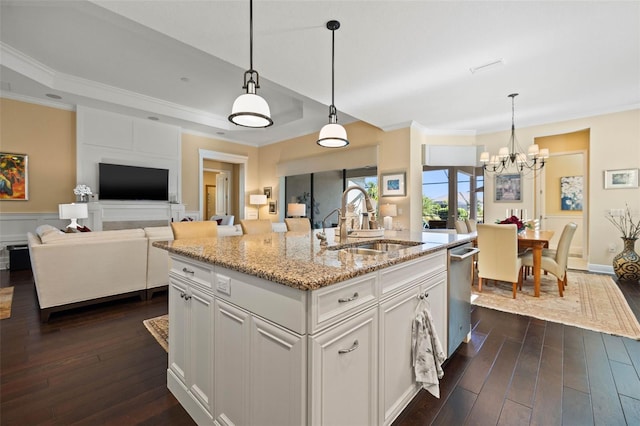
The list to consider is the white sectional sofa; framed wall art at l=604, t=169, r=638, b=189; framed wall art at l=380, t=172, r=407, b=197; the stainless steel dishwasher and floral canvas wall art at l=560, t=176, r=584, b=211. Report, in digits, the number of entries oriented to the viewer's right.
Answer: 1

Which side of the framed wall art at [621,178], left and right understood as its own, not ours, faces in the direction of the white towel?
front

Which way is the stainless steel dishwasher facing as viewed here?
to the viewer's right

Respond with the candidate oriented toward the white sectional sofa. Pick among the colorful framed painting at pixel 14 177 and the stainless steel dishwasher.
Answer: the colorful framed painting

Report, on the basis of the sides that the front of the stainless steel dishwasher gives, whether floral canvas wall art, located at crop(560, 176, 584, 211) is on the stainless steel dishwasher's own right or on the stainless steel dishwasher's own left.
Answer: on the stainless steel dishwasher's own left

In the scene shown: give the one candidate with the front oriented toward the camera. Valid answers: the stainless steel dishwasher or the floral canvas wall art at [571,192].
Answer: the floral canvas wall art

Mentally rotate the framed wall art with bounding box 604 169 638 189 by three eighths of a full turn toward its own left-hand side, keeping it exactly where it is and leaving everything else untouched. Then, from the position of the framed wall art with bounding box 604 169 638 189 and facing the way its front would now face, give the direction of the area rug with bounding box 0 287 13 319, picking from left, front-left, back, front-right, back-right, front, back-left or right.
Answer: back

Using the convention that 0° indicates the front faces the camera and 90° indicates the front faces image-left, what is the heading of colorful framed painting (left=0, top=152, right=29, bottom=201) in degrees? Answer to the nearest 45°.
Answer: approximately 0°

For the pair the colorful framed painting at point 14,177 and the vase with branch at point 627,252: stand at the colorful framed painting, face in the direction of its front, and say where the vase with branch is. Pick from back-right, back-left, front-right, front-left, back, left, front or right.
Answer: front-left

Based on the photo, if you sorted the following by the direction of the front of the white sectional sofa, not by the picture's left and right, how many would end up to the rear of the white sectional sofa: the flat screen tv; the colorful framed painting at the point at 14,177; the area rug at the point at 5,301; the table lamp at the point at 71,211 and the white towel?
1

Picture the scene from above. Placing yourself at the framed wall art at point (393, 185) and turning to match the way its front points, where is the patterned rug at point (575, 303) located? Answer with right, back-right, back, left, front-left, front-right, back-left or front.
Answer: front-left

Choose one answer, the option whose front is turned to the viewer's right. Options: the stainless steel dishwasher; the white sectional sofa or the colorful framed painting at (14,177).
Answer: the stainless steel dishwasher

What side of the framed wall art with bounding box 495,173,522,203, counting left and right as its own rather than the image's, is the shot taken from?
front

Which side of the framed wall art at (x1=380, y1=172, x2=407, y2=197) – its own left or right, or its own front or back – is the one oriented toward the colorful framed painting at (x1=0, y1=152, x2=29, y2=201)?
right

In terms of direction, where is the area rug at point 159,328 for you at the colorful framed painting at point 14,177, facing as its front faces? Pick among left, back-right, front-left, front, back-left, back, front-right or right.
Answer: front

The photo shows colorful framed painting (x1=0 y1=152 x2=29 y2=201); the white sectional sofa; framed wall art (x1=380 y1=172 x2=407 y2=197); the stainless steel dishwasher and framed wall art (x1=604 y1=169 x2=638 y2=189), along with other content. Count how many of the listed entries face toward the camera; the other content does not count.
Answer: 3

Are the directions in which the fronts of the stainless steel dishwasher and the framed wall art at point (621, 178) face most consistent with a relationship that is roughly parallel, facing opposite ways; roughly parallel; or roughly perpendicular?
roughly perpendicular

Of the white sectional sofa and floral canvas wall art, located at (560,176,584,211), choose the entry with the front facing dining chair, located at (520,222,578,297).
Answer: the floral canvas wall art

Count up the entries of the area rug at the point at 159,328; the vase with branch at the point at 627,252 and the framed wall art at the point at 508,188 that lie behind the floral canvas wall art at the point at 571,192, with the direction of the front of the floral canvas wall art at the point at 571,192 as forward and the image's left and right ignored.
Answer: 0
